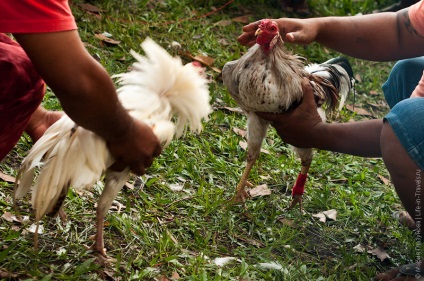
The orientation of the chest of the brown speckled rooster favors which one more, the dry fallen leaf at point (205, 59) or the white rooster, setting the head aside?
the white rooster

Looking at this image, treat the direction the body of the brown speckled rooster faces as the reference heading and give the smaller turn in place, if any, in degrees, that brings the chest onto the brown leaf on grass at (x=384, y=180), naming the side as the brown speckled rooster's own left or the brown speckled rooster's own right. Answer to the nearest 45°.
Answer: approximately 180°

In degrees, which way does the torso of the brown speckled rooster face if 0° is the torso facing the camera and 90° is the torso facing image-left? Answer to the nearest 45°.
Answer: approximately 45°

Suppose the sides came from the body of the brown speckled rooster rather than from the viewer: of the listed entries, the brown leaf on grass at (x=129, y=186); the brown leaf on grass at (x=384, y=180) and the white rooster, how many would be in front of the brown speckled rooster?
2

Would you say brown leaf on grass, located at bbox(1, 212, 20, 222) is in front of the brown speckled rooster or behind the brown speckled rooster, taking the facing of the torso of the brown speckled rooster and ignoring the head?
in front

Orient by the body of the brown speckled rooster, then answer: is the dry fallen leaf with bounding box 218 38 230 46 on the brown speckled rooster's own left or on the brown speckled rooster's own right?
on the brown speckled rooster's own right

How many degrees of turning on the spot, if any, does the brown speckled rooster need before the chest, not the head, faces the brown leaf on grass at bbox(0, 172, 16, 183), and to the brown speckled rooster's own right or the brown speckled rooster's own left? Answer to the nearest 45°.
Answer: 0° — it already faces it

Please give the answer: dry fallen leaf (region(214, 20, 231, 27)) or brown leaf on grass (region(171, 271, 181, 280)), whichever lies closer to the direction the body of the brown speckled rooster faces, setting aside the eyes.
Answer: the brown leaf on grass

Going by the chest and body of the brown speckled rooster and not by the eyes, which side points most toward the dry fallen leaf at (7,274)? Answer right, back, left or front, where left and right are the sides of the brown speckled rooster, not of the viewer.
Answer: front

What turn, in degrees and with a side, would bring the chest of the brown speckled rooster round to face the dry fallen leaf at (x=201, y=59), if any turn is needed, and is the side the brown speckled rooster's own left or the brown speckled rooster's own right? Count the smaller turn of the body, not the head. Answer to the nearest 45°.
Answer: approximately 90° to the brown speckled rooster's own right

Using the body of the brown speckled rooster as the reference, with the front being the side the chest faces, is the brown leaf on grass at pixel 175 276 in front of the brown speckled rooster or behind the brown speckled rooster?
in front

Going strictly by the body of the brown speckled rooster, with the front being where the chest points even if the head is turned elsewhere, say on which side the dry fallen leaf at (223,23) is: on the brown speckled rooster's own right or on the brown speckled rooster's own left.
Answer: on the brown speckled rooster's own right
